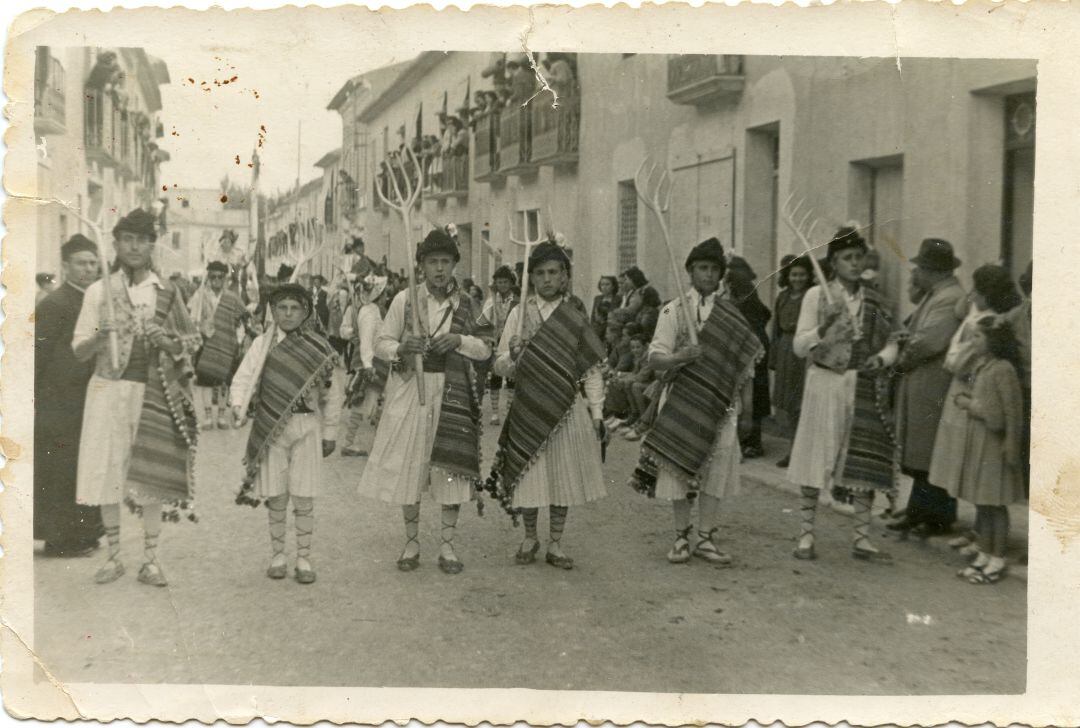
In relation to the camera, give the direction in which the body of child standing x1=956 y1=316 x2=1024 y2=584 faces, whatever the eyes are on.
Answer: to the viewer's left

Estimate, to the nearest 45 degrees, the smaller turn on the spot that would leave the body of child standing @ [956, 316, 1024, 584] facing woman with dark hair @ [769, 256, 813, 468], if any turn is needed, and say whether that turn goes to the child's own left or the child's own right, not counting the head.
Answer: approximately 45° to the child's own right

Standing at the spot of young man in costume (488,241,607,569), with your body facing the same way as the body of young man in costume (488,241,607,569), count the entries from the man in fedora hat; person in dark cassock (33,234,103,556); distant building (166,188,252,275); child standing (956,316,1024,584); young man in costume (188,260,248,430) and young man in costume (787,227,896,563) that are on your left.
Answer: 3

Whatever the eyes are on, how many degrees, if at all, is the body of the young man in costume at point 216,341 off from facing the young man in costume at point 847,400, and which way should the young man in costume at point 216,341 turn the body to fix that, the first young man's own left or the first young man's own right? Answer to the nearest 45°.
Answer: approximately 90° to the first young man's own left

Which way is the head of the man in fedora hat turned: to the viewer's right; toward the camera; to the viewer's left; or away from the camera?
to the viewer's left
